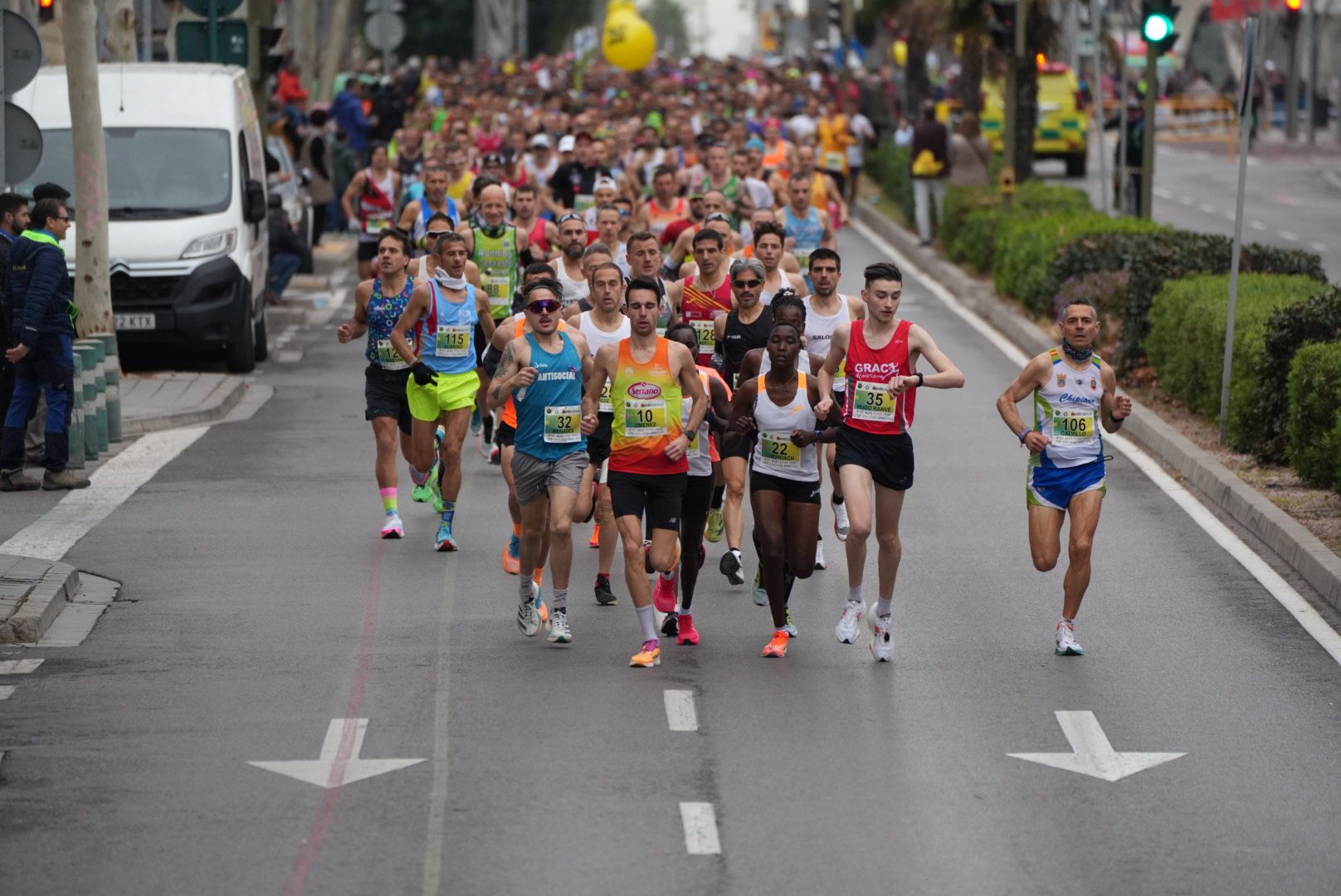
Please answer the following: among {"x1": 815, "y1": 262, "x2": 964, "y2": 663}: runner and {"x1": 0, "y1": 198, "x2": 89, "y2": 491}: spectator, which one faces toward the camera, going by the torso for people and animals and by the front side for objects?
the runner

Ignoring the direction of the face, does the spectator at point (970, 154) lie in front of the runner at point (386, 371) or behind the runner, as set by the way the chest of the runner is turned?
behind

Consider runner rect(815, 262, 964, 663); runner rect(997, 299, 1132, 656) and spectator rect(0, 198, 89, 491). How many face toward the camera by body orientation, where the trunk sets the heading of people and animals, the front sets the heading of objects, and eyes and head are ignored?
2

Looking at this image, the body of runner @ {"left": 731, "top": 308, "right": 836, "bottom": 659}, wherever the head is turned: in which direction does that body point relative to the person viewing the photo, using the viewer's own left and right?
facing the viewer

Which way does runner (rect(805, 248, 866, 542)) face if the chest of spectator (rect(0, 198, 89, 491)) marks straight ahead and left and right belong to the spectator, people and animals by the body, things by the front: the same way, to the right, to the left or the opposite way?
to the right

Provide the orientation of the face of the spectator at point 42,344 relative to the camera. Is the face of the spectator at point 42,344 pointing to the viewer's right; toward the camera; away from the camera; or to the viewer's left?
to the viewer's right

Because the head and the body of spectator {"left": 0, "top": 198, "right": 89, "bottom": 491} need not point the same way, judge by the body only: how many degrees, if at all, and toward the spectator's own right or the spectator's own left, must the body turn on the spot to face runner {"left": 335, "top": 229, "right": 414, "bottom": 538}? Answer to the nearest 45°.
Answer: approximately 45° to the spectator's own right

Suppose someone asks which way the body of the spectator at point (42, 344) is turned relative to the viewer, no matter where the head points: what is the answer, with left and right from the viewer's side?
facing to the right of the viewer

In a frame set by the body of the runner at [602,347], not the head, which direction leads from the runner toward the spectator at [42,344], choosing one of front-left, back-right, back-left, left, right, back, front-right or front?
back-right

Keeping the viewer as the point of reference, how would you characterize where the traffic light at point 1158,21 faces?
facing the viewer and to the right of the viewer

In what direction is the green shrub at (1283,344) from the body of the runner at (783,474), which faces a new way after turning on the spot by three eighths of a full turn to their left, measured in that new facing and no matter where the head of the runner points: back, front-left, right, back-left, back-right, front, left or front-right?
front

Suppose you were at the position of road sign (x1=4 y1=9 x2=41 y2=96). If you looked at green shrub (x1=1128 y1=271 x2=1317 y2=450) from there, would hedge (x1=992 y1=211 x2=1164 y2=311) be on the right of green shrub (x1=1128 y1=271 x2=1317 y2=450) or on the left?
left

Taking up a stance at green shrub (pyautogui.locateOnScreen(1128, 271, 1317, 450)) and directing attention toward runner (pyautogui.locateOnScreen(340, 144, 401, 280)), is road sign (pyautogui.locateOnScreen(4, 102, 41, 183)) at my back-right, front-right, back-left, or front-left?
front-left

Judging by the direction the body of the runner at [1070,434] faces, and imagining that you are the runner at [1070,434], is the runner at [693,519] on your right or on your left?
on your right

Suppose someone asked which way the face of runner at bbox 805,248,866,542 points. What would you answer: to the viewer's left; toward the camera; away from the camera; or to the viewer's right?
toward the camera

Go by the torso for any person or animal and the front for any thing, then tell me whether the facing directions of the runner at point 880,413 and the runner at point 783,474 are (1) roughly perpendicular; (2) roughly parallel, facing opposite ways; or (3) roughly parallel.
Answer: roughly parallel
